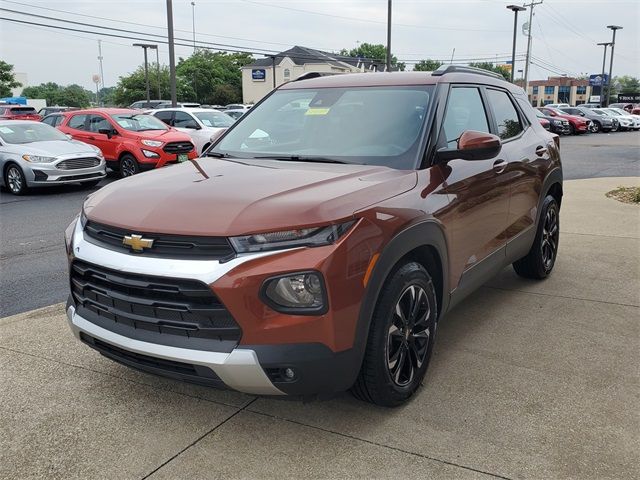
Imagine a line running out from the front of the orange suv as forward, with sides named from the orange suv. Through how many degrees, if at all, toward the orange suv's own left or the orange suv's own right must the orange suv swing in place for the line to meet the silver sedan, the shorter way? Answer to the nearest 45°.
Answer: approximately 90° to the orange suv's own right

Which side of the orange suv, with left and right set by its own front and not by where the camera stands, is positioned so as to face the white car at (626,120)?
back

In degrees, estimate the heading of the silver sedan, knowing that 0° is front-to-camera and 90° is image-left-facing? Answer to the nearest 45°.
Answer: approximately 315°

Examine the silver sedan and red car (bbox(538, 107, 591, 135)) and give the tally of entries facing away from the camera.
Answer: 0

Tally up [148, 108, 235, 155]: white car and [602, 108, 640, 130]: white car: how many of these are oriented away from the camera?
0

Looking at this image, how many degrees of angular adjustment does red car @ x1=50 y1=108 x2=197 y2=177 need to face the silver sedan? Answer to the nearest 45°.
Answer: approximately 90° to its right

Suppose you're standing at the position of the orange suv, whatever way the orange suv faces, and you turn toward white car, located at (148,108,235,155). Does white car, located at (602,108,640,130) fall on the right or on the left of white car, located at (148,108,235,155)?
right

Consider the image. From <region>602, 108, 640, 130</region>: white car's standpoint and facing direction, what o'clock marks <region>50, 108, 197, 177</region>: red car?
The red car is roughly at 2 o'clock from the white car.

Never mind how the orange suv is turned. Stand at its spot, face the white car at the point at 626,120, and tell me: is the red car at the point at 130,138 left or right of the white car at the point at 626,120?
left

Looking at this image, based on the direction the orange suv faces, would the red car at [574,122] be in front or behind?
behind

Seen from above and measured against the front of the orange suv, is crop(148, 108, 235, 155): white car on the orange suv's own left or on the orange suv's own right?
on the orange suv's own right
